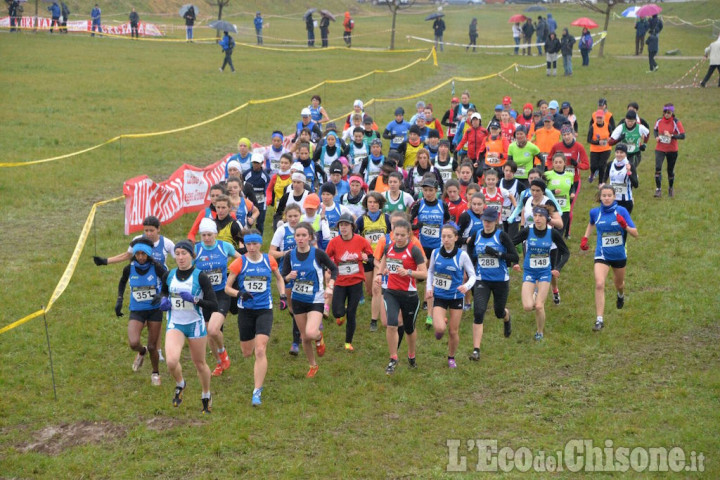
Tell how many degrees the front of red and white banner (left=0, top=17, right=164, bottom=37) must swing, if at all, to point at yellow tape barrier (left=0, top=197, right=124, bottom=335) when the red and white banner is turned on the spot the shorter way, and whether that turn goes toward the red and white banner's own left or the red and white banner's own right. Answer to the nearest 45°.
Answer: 0° — it already faces it

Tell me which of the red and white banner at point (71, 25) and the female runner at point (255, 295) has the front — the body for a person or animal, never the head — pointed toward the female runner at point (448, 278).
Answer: the red and white banner

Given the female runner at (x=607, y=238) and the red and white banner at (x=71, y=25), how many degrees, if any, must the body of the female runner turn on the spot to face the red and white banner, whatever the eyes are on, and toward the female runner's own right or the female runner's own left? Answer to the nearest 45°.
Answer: approximately 135° to the female runner's own right

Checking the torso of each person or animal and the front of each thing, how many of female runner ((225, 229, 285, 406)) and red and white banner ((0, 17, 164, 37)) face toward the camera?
2

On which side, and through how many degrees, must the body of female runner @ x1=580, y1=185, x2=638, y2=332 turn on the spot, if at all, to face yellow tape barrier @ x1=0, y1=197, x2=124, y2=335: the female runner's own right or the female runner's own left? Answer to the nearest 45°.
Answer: approximately 90° to the female runner's own right

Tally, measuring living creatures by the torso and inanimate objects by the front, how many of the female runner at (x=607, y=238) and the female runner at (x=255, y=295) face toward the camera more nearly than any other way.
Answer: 2

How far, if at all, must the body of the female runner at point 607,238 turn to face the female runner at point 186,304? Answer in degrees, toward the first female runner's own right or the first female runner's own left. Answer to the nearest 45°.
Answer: approximately 45° to the first female runner's own right

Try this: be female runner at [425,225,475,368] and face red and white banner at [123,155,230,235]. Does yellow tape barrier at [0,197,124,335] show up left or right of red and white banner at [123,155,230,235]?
left

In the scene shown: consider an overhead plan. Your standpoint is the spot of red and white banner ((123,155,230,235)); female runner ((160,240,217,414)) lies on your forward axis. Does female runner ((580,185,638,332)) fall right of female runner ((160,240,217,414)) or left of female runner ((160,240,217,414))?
left

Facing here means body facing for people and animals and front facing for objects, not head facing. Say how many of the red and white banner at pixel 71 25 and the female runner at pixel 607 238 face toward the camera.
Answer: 2

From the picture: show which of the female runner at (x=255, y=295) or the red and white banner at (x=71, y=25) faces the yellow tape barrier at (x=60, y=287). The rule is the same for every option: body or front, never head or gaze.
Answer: the red and white banner

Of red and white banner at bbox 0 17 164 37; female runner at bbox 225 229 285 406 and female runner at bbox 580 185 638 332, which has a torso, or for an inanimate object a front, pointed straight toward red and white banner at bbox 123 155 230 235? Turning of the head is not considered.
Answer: red and white banner at bbox 0 17 164 37

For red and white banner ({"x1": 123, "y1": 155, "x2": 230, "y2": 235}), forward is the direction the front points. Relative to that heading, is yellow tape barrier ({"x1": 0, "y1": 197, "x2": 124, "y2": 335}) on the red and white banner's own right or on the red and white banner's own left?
on the red and white banner's own right
